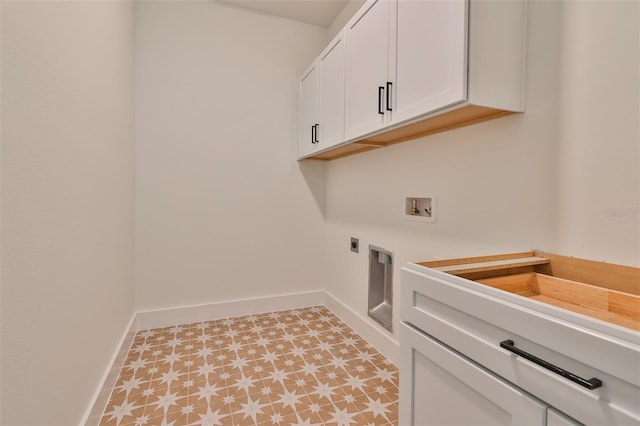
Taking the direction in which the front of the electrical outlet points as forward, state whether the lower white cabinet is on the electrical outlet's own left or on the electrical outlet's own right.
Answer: on the electrical outlet's own left

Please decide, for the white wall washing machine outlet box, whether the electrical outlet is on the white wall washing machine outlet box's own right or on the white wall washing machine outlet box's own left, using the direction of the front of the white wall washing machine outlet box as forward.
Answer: on the white wall washing machine outlet box's own right

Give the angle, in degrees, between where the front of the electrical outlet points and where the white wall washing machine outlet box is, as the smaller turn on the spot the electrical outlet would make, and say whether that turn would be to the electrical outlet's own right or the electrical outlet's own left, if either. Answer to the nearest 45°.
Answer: approximately 90° to the electrical outlet's own left

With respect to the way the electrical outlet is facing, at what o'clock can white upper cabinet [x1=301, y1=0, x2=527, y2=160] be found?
The white upper cabinet is roughly at 10 o'clock from the electrical outlet.

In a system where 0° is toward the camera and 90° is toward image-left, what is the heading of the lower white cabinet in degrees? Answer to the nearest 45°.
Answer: approximately 45°

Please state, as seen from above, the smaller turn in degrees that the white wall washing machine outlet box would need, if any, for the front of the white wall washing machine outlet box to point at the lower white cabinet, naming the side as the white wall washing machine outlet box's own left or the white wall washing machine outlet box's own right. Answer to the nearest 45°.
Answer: approximately 45° to the white wall washing machine outlet box's own left

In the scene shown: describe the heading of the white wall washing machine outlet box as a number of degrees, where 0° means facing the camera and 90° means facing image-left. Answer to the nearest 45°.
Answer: approximately 45°
